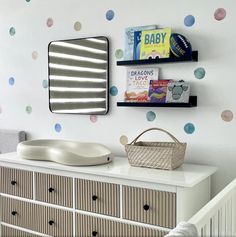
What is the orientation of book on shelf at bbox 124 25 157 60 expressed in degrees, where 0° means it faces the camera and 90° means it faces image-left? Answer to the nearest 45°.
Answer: approximately 45°

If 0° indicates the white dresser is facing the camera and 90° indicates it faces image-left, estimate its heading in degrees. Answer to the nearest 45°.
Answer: approximately 45°

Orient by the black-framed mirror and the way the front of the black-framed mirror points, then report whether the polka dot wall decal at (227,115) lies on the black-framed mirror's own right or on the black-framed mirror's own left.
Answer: on the black-framed mirror's own left

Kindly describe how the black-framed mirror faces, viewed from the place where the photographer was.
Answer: facing the viewer and to the left of the viewer

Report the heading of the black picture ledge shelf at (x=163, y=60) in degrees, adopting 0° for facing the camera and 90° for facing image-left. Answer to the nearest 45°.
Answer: approximately 45°

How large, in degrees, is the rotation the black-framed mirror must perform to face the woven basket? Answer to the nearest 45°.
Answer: approximately 90° to its left

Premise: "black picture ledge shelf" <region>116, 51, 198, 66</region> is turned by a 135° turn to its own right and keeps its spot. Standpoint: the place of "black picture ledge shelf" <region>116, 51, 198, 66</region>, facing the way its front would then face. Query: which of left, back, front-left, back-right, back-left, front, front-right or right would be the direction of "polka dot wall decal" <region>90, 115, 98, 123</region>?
front-left

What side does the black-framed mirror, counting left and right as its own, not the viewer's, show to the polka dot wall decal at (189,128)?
left
